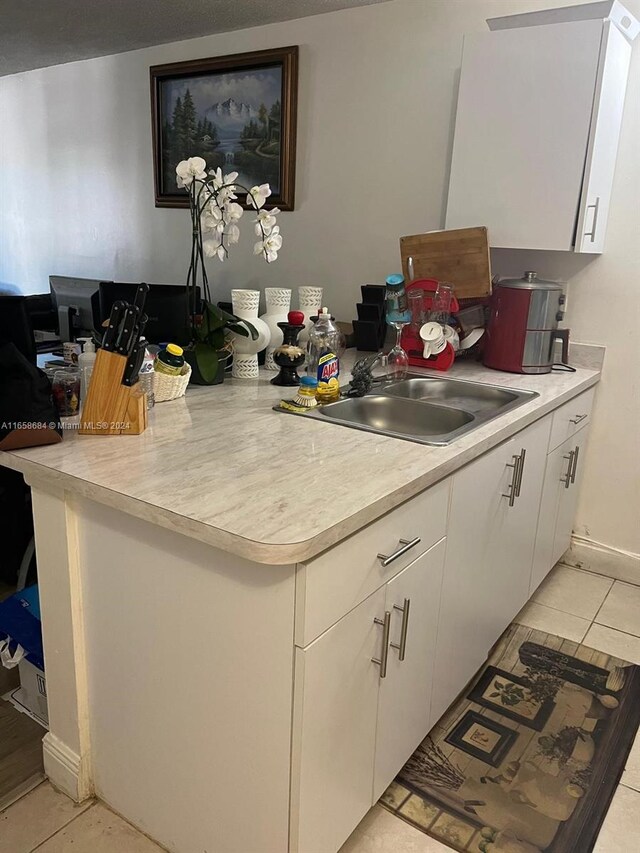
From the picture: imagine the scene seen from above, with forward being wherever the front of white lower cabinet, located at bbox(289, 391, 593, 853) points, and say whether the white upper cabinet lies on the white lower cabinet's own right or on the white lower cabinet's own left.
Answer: on the white lower cabinet's own left

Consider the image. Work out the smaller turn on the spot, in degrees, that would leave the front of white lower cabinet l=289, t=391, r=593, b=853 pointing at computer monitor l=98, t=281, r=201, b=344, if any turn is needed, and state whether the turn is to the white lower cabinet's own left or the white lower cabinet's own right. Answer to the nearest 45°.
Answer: approximately 180°

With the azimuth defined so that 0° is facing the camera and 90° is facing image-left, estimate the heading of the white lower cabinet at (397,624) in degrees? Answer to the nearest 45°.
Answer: approximately 315°

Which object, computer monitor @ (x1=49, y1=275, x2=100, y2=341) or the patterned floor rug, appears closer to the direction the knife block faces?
the patterned floor rug
